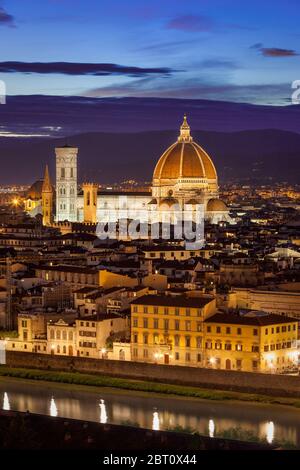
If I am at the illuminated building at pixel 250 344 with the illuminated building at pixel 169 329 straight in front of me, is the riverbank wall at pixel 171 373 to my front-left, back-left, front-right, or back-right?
front-left

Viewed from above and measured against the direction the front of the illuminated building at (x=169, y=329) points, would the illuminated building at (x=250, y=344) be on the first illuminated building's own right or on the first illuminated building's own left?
on the first illuminated building's own left

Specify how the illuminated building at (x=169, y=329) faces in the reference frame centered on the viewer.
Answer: facing the viewer
